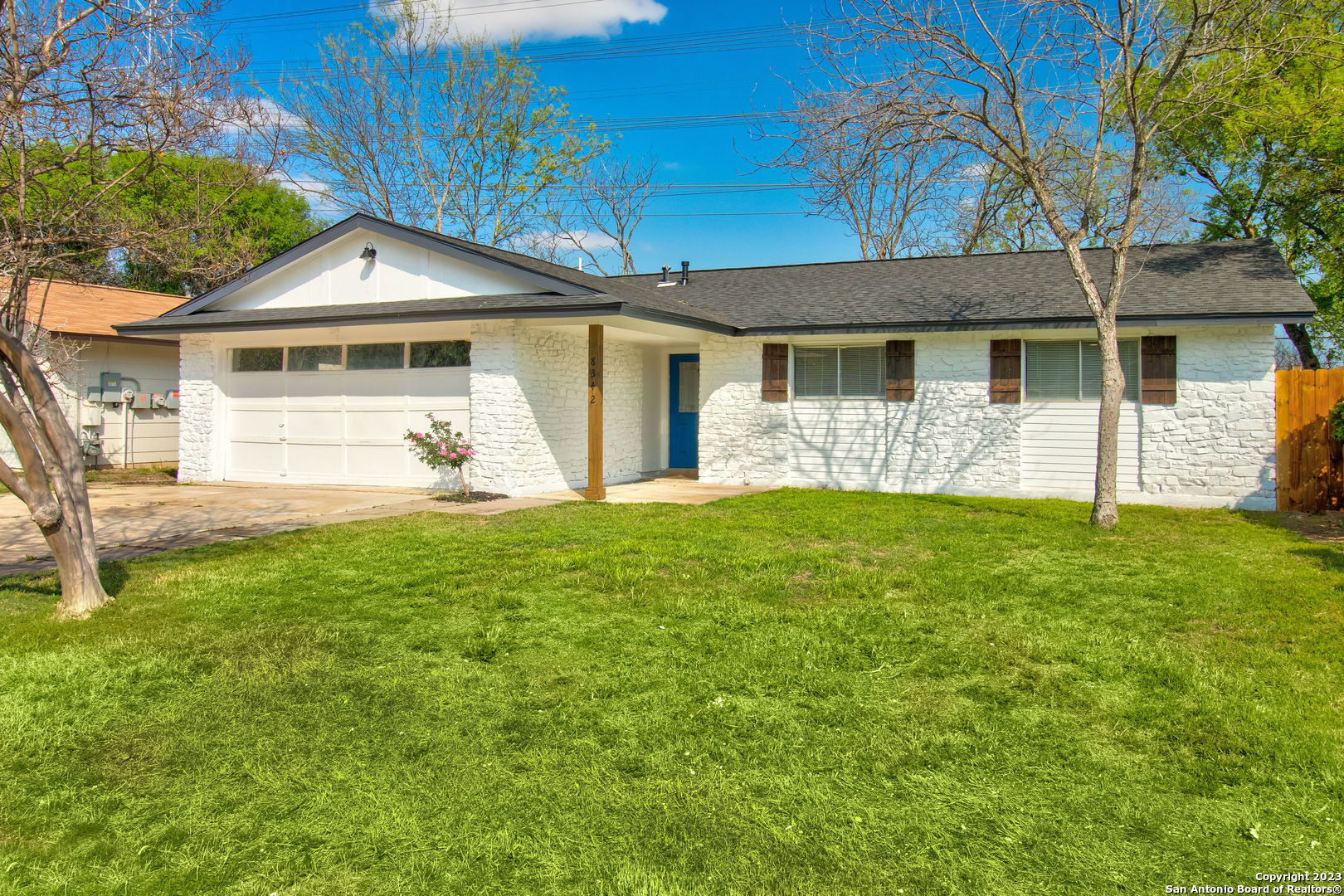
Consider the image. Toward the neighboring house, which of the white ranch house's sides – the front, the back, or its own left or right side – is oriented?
right

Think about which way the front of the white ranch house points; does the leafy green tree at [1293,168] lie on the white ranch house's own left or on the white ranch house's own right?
on the white ranch house's own left

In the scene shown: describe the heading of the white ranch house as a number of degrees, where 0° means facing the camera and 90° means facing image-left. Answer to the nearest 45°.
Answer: approximately 0°

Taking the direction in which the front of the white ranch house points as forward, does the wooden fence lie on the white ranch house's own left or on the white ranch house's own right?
on the white ranch house's own left

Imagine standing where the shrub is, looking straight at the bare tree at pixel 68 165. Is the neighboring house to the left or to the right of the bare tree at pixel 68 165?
right

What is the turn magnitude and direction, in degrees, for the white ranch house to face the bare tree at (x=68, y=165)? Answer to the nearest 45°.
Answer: approximately 45° to its right

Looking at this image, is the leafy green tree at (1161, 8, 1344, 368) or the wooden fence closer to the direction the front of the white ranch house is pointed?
the wooden fence

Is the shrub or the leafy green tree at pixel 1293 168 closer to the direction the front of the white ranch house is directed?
the shrub
